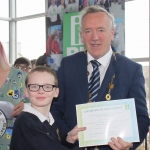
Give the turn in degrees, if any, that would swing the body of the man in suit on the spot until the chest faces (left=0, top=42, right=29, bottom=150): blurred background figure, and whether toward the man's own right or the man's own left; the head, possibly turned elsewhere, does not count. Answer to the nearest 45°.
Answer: approximately 135° to the man's own right

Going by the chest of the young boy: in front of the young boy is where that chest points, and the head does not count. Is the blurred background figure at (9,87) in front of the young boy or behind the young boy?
behind

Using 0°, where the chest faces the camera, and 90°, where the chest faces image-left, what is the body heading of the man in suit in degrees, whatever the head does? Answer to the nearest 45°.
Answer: approximately 0°

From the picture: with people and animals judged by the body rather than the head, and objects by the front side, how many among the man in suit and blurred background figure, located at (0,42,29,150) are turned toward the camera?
2

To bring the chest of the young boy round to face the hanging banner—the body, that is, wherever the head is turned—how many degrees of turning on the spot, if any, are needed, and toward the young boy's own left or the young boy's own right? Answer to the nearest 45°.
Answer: approximately 135° to the young boy's own left

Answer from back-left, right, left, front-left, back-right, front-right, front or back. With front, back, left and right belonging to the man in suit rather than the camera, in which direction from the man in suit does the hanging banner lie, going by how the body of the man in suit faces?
back
